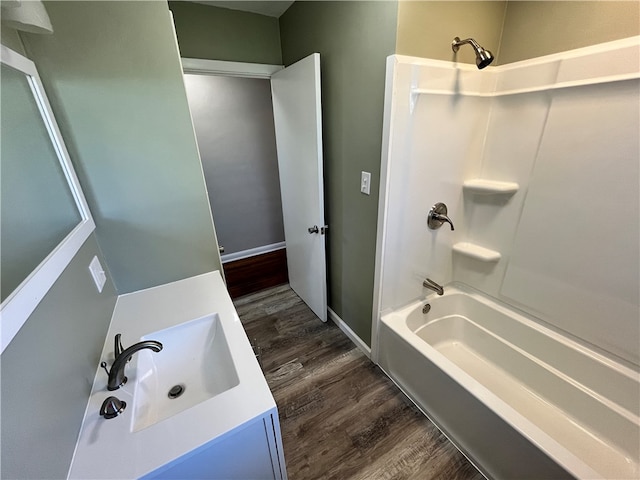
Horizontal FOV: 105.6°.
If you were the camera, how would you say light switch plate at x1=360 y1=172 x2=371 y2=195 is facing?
facing the viewer and to the left of the viewer

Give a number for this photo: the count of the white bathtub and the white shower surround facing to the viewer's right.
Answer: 0

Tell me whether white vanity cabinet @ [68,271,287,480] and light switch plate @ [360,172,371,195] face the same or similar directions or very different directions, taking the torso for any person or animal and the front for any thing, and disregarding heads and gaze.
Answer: very different directions

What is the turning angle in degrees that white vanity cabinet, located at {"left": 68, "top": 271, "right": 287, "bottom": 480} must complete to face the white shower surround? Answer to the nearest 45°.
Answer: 0° — it already faces it

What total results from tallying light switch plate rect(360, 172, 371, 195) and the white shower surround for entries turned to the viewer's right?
0

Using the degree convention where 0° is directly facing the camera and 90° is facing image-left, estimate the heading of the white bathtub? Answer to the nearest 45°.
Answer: approximately 45°

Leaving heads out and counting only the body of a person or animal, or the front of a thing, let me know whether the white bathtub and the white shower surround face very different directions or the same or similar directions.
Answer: same or similar directions

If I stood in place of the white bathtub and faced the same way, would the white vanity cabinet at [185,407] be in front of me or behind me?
in front

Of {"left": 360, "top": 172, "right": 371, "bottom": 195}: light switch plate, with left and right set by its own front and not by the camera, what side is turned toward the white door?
right

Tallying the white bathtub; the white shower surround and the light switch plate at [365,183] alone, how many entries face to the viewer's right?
0

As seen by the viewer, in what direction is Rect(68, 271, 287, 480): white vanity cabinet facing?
to the viewer's right

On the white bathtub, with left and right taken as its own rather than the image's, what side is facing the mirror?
front

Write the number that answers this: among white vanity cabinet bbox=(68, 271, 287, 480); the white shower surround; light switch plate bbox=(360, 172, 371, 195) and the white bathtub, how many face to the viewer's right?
1
